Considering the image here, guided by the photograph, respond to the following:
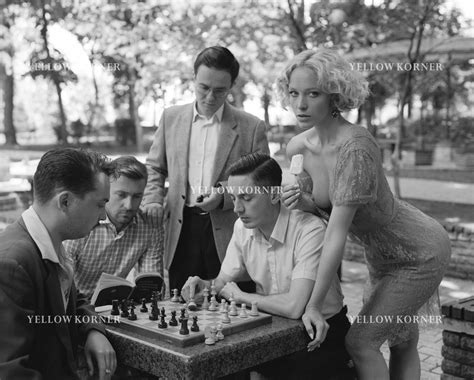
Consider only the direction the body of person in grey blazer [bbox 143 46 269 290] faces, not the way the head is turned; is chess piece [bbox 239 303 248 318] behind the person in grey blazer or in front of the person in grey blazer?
in front

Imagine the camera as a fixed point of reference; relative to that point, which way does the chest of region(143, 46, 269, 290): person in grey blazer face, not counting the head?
toward the camera

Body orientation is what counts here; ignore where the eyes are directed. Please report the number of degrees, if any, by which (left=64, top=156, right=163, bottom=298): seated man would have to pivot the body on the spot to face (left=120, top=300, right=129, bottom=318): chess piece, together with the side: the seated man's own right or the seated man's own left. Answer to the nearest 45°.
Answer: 0° — they already face it

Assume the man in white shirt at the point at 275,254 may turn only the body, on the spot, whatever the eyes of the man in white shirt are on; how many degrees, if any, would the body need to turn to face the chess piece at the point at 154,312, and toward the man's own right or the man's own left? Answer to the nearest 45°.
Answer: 0° — they already face it

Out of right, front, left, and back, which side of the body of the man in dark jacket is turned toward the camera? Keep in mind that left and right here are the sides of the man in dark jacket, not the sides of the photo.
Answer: right

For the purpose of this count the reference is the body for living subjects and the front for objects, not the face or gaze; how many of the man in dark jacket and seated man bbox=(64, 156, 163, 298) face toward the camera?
1

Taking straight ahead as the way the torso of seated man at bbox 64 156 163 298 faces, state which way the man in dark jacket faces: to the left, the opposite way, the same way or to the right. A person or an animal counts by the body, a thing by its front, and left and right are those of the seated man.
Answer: to the left

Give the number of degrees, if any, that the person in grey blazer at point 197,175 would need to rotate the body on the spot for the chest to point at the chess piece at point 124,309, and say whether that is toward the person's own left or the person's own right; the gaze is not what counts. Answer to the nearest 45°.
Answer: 0° — they already face it

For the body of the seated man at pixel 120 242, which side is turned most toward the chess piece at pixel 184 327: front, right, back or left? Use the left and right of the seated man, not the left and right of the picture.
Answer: front

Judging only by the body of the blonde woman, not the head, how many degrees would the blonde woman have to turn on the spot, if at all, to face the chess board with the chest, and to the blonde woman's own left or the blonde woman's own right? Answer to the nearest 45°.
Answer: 0° — they already face it

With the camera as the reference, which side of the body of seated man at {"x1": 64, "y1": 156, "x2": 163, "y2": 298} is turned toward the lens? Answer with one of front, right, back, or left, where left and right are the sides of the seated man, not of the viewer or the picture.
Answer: front

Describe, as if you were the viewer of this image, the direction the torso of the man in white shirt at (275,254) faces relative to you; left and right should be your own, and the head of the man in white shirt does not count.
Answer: facing the viewer and to the left of the viewer

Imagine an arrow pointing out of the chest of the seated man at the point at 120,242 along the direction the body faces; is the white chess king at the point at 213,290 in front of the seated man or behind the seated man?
in front

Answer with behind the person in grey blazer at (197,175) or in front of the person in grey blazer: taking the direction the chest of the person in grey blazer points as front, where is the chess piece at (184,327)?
in front

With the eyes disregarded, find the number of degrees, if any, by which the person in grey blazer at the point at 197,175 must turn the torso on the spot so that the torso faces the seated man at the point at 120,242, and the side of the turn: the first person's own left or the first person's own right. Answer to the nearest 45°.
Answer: approximately 45° to the first person's own right
